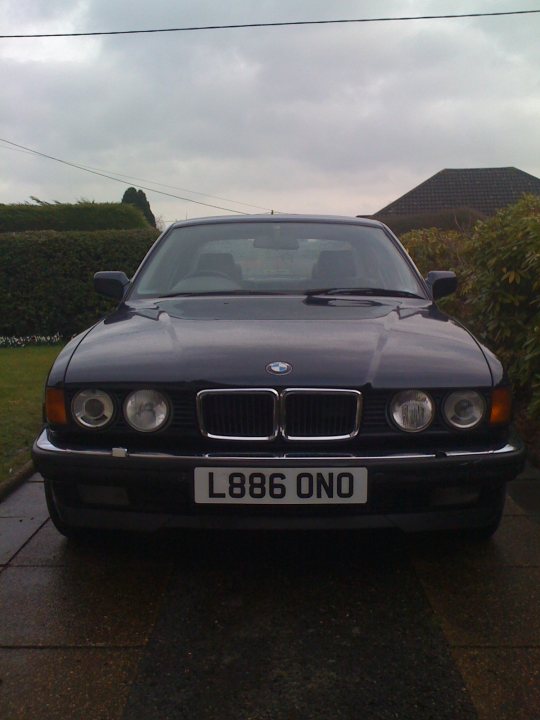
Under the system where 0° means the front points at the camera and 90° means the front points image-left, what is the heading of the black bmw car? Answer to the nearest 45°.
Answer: approximately 0°

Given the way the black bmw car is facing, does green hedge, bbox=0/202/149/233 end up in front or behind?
behind

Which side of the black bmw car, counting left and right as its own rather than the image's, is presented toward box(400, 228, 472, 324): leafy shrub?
back

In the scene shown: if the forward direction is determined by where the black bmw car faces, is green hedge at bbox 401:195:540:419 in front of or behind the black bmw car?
behind
